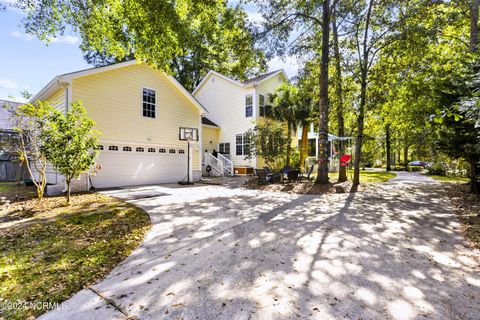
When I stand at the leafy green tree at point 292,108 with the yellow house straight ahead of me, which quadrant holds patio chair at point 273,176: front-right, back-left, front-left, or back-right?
front-left

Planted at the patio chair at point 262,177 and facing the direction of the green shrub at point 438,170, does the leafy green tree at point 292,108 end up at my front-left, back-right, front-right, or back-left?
front-left

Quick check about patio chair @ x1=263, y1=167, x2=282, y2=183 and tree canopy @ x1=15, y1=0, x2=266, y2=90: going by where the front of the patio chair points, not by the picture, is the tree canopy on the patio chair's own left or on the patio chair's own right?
on the patio chair's own right

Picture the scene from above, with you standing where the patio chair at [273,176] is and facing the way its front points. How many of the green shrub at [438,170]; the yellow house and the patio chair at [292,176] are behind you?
1

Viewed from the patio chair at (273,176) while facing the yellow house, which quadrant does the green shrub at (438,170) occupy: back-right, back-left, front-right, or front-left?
back-right

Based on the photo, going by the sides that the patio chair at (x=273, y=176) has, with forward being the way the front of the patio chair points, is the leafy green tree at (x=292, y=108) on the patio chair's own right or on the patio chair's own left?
on the patio chair's own left

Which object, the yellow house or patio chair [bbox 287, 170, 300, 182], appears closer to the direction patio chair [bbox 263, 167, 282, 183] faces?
the patio chair

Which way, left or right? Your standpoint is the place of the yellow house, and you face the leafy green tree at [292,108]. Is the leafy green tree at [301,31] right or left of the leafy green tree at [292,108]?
right

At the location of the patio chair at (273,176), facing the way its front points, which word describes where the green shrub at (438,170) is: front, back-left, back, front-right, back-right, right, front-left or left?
front-left
